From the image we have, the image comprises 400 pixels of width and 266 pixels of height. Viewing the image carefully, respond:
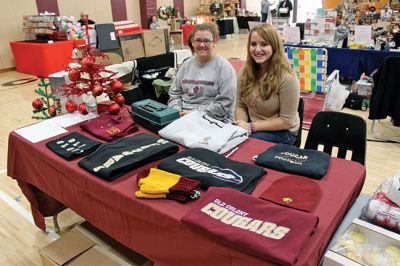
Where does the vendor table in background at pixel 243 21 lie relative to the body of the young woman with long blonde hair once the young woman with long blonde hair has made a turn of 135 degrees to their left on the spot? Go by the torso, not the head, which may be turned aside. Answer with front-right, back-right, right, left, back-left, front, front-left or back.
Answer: left

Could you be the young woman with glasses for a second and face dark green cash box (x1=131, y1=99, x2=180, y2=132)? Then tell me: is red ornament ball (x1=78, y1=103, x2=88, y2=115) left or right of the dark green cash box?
right

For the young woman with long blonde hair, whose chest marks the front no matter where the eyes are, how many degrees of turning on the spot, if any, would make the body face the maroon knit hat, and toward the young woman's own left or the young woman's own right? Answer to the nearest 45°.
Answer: approximately 45° to the young woman's own left

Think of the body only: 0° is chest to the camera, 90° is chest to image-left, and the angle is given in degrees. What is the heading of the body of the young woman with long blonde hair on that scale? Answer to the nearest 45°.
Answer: approximately 45°
